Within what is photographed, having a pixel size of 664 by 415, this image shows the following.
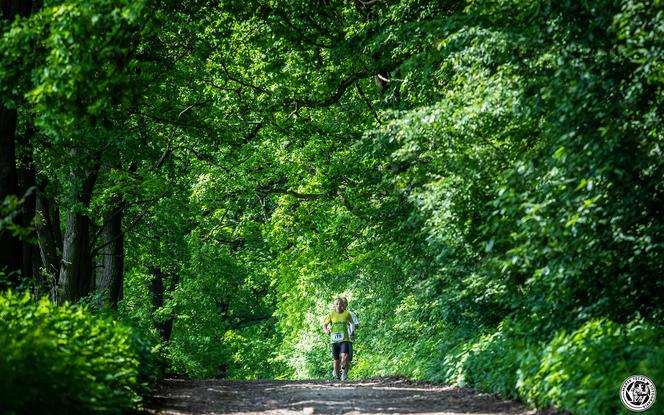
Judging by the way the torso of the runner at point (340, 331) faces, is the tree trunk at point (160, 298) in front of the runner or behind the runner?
behind

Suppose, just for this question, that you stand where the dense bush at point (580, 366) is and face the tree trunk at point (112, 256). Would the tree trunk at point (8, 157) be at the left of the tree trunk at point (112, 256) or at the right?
left

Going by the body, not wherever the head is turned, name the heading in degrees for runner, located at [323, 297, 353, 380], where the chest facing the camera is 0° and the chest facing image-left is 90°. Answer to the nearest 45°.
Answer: approximately 0°

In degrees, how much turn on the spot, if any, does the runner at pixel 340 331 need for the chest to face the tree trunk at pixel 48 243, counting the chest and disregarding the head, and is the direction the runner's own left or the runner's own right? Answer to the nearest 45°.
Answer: approximately 90° to the runner's own right

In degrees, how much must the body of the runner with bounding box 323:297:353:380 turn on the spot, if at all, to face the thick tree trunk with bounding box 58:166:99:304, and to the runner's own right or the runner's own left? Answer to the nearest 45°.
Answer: approximately 90° to the runner's own right

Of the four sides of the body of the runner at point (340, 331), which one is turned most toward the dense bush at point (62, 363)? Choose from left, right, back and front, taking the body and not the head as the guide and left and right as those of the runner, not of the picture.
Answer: front

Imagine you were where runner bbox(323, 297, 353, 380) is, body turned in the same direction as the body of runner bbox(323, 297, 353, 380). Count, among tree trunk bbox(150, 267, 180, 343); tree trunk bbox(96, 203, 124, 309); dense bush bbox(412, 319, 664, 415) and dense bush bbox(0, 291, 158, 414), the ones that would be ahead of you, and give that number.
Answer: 2

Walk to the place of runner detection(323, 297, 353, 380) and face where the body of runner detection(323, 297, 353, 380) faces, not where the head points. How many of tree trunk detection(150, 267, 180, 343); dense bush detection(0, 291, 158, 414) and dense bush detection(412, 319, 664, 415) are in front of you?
2

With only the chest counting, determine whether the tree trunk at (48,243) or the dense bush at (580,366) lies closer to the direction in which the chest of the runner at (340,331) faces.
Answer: the dense bush

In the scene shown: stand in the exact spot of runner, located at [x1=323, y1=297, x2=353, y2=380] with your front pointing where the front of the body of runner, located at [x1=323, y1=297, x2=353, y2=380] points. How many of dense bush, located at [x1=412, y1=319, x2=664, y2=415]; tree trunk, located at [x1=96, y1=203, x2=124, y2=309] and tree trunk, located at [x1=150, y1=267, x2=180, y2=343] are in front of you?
1

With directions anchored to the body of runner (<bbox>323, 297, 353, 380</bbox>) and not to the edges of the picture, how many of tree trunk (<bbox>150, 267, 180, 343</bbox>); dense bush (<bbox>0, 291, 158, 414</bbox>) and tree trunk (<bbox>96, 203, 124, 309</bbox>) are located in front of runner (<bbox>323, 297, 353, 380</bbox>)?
1

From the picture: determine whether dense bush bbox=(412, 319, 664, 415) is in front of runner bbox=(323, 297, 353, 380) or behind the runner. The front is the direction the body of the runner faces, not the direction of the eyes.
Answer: in front
